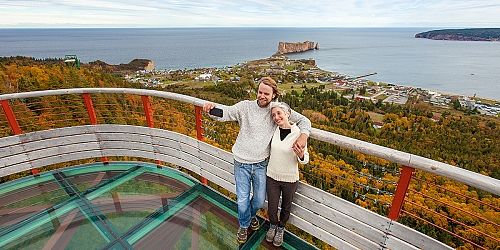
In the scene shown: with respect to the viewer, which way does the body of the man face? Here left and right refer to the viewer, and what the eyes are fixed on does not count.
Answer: facing the viewer
